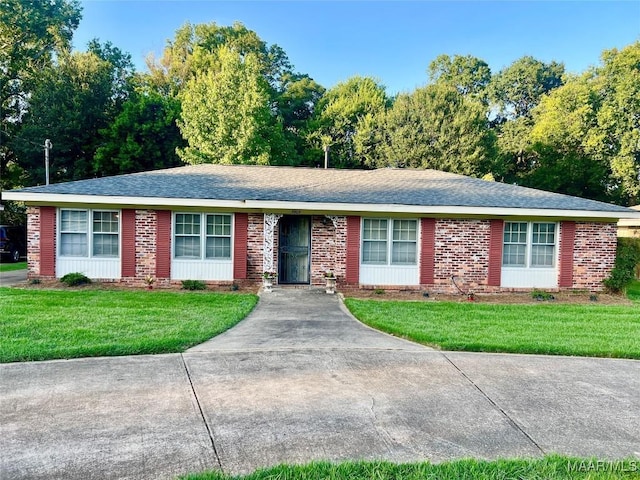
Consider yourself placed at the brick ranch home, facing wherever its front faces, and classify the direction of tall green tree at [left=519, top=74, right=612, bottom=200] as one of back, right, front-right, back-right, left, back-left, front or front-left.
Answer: back-left

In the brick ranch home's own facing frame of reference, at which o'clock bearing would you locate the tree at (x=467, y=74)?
The tree is roughly at 7 o'clock from the brick ranch home.

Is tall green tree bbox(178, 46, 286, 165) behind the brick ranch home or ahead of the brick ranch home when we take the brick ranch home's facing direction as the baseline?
behind

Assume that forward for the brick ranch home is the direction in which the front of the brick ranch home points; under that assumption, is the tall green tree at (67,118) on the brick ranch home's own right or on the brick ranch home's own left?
on the brick ranch home's own right

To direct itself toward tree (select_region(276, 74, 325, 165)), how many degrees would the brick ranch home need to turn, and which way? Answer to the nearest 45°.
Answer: approximately 180°

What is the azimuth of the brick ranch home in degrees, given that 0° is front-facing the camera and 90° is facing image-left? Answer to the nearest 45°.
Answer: approximately 0°

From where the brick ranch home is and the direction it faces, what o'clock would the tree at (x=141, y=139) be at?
The tree is roughly at 5 o'clock from the brick ranch home.

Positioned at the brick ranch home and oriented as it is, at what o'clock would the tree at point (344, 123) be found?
The tree is roughly at 6 o'clock from the brick ranch home.

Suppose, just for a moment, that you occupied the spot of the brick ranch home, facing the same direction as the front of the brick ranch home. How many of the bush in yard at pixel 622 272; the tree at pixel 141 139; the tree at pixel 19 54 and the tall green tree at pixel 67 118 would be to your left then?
1

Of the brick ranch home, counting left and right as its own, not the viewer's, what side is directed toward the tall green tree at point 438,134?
back

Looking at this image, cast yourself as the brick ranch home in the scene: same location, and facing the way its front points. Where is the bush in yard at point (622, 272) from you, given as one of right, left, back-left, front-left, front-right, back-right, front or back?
left

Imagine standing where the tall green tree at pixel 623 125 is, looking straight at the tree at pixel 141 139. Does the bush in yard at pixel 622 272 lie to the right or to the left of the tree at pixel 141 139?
left

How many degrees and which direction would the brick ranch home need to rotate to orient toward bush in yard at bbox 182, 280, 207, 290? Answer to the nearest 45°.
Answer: approximately 90° to its right

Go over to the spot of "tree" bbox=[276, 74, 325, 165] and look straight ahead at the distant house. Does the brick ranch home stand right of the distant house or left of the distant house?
right

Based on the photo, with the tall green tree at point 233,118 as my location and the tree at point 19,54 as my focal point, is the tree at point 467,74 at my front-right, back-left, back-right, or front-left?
back-right
